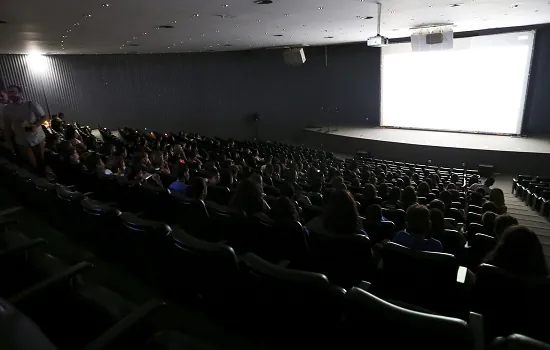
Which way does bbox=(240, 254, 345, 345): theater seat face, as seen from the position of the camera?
facing away from the viewer and to the right of the viewer

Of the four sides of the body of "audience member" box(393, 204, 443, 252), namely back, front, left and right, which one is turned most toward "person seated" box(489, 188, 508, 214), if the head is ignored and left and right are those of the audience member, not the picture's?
front

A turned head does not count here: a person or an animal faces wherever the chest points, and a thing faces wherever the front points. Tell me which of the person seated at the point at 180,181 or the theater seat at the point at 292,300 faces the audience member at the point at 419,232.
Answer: the theater seat

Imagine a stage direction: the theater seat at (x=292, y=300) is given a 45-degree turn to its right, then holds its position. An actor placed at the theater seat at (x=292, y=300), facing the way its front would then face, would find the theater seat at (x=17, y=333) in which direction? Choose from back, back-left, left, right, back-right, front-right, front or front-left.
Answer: back-right

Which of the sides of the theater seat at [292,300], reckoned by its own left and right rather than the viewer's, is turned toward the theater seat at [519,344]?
right

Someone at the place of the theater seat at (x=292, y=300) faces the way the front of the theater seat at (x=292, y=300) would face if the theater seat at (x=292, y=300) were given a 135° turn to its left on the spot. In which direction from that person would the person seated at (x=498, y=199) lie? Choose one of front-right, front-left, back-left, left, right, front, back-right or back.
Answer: back-right

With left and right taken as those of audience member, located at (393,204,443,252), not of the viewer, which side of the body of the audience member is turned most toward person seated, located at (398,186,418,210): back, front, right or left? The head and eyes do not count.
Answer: front

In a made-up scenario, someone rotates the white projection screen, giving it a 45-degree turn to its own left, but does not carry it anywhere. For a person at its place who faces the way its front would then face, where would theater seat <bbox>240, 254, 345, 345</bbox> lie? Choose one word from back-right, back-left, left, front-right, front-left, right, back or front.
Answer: front

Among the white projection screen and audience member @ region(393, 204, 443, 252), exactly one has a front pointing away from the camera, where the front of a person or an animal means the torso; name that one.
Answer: the audience member

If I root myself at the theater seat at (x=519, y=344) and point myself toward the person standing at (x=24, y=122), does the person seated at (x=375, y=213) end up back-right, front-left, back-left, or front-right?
front-right

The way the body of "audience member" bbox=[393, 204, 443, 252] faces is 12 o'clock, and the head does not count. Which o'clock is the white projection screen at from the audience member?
The white projection screen is roughly at 12 o'clock from the audience member.

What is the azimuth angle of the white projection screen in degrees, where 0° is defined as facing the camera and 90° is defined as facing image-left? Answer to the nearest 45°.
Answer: approximately 45°

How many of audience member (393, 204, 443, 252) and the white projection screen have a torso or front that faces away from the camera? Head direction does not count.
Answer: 1

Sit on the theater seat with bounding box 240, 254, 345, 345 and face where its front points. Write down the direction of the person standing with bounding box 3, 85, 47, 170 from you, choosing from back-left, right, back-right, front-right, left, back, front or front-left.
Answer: left

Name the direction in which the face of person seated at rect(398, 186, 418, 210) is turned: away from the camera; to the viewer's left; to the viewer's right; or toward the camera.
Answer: away from the camera

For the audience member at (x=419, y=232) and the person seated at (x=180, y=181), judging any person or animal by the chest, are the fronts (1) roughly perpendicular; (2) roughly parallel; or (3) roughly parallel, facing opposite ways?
roughly parallel

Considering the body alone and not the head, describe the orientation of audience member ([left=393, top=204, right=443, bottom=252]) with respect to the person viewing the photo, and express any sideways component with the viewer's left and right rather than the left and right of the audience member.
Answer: facing away from the viewer

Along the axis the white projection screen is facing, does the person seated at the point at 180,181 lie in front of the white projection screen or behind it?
in front

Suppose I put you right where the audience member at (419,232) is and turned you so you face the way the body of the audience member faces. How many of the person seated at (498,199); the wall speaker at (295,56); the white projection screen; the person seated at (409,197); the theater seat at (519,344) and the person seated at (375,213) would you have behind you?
1

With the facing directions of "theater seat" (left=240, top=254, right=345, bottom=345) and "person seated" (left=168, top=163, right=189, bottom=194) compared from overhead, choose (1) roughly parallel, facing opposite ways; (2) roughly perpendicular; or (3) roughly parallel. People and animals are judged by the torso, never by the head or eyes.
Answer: roughly parallel

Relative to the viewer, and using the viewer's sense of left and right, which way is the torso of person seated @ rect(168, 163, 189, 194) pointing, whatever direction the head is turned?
facing away from the viewer and to the right of the viewer

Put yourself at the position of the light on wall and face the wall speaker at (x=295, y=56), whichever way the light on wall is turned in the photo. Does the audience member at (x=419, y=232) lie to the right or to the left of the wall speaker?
right
